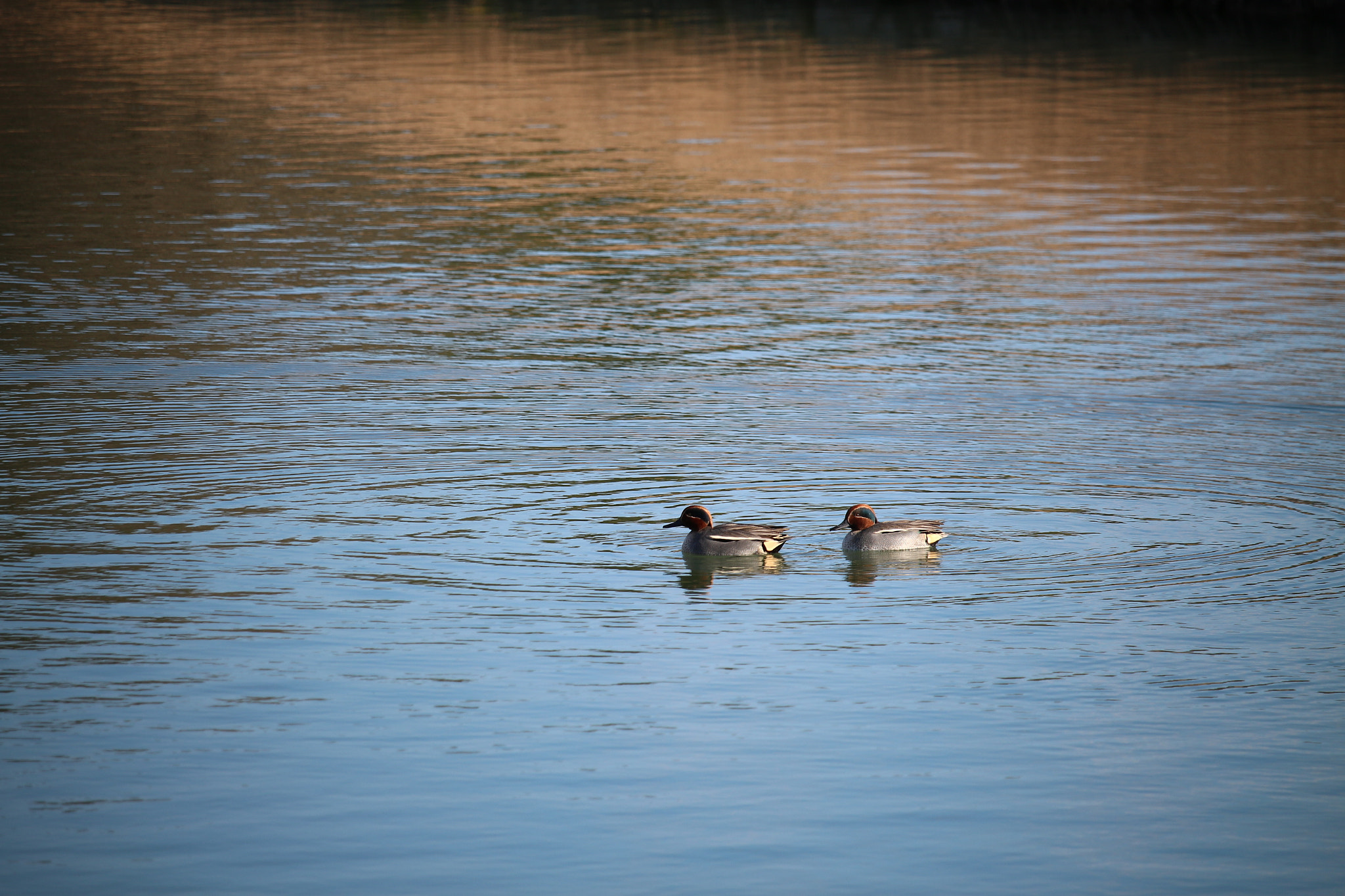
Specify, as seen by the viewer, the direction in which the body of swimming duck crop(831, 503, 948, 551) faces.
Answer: to the viewer's left

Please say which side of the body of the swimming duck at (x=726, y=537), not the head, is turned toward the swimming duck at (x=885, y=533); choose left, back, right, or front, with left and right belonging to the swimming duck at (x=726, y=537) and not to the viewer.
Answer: back

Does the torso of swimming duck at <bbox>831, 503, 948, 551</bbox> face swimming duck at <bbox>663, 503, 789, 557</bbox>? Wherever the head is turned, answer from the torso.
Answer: yes

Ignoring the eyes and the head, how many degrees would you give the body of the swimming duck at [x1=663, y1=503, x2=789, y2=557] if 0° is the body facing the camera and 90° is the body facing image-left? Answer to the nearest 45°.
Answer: approximately 90°

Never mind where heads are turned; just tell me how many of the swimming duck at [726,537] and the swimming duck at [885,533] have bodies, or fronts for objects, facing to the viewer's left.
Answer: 2
